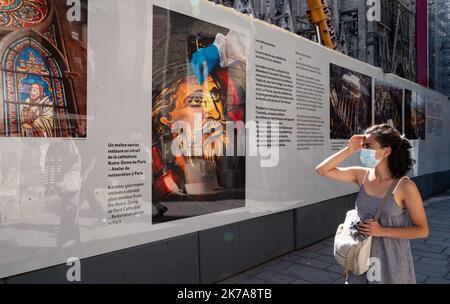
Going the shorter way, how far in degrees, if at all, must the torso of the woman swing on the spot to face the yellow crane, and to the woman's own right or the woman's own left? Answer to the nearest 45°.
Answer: approximately 135° to the woman's own right

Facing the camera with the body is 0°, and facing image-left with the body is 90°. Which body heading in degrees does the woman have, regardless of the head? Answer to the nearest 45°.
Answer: approximately 45°
